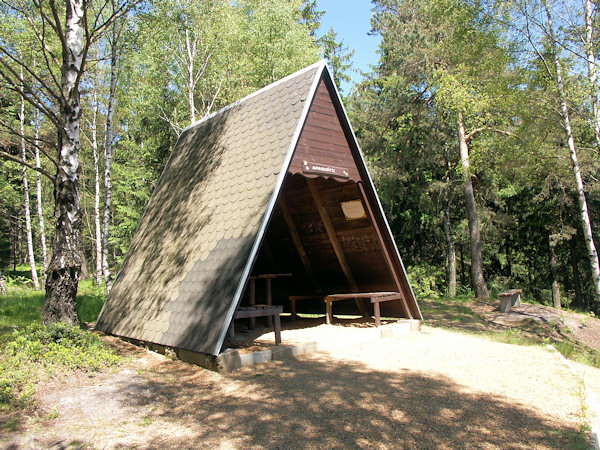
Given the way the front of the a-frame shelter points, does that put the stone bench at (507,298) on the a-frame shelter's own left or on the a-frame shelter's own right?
on the a-frame shelter's own left

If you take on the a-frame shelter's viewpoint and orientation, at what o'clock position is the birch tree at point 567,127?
The birch tree is roughly at 10 o'clock from the a-frame shelter.

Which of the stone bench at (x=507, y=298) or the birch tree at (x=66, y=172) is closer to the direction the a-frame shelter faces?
the stone bench

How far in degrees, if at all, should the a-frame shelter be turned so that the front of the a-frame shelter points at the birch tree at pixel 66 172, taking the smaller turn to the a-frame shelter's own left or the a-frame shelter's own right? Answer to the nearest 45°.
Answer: approximately 135° to the a-frame shelter's own right

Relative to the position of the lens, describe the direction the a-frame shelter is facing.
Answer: facing the viewer and to the right of the viewer
